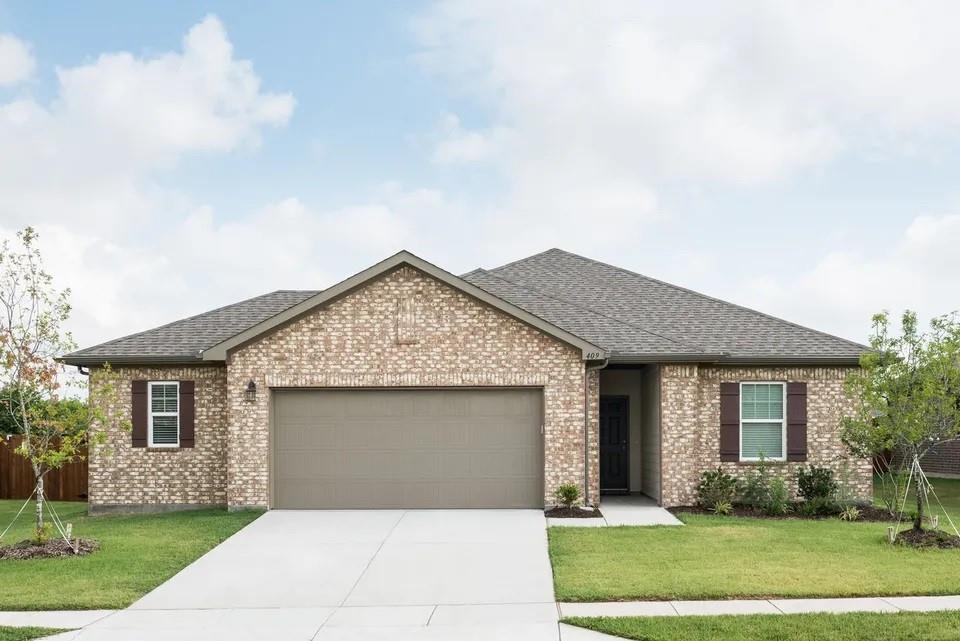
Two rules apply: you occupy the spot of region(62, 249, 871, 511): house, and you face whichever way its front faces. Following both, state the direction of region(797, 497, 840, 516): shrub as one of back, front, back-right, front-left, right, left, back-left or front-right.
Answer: left

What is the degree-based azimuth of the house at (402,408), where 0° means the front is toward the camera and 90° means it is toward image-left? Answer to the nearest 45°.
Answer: approximately 0°

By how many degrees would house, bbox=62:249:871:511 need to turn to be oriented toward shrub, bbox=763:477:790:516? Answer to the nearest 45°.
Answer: approximately 90° to its left

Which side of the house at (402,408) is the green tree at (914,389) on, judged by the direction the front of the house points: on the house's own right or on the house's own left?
on the house's own left

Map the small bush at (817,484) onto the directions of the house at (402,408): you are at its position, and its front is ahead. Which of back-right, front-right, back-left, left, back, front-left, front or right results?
left

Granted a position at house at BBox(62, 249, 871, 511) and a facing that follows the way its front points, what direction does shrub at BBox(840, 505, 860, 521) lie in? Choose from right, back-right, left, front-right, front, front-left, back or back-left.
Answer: left

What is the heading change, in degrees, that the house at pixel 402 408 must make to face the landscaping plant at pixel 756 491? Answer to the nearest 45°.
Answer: approximately 90° to its left
